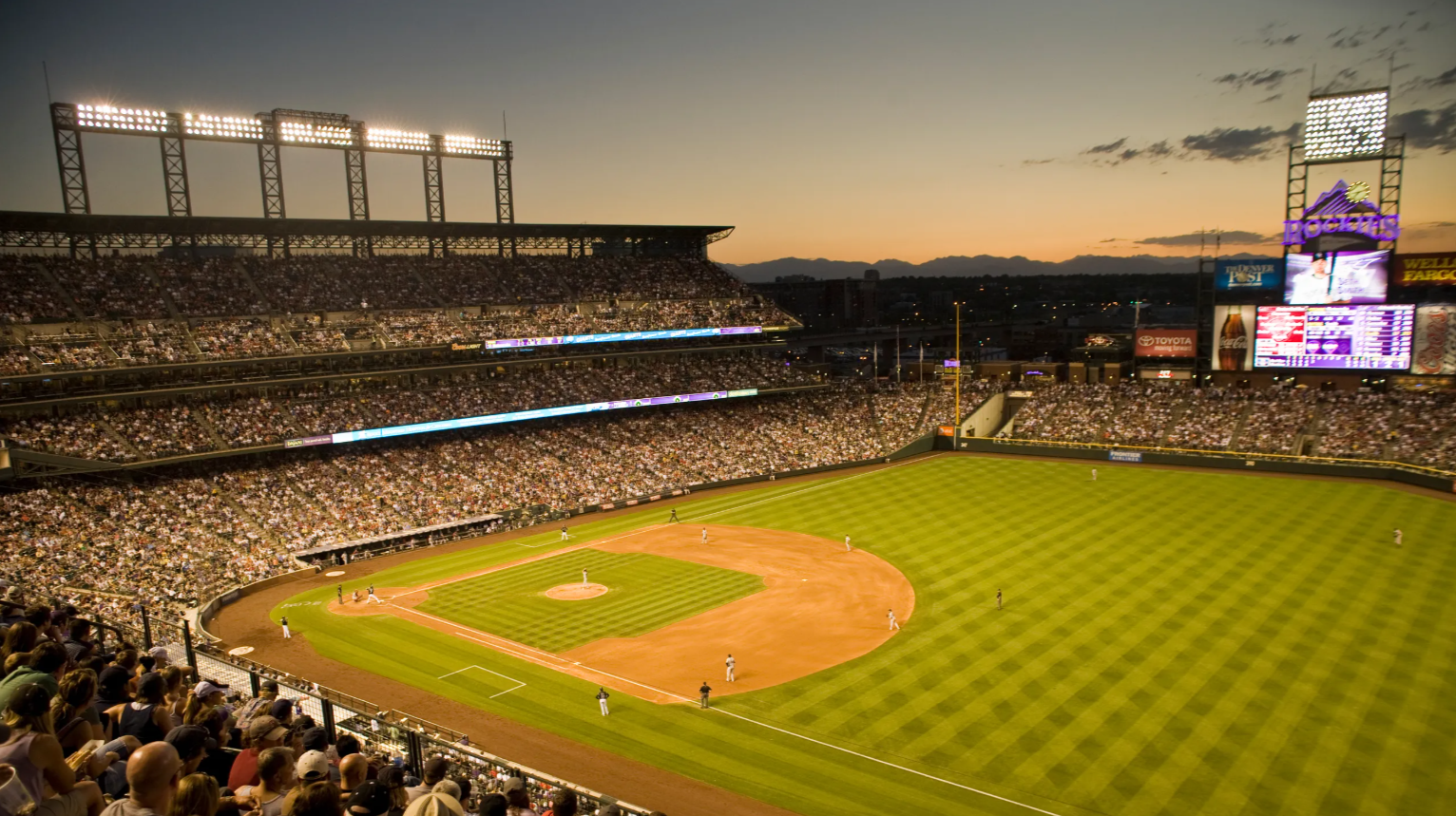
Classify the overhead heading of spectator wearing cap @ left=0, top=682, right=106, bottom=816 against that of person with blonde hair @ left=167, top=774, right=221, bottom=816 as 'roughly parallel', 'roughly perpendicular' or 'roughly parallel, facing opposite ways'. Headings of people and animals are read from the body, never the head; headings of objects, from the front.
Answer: roughly parallel

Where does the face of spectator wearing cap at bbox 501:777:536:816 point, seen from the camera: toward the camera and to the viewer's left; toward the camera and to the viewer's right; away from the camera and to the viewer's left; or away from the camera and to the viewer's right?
away from the camera and to the viewer's right

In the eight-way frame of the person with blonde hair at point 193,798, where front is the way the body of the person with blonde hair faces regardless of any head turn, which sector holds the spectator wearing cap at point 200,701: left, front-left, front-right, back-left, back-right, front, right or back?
front-left

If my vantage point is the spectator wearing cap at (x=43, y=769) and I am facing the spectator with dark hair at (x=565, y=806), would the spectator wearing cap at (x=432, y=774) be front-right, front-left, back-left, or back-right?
front-left

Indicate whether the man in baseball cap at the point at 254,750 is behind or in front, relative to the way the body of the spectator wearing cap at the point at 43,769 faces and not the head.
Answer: in front

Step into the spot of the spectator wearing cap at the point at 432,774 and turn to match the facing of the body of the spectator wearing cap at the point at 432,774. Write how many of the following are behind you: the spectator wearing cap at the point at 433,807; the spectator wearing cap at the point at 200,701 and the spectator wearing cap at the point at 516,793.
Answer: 1

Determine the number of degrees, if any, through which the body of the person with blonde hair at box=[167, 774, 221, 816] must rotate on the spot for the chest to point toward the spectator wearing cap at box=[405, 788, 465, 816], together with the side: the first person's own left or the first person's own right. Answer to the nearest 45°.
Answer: approximately 45° to the first person's own right

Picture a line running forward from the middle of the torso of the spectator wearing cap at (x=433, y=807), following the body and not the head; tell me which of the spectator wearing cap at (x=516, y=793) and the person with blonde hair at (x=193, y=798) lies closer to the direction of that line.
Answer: the spectator wearing cap

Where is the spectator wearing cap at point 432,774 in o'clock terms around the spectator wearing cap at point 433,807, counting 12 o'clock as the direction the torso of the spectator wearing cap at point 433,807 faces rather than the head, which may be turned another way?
the spectator wearing cap at point 432,774 is roughly at 12 o'clock from the spectator wearing cap at point 433,807.

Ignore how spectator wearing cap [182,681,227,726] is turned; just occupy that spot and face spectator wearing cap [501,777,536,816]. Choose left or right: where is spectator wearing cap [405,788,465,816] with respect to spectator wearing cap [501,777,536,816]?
right

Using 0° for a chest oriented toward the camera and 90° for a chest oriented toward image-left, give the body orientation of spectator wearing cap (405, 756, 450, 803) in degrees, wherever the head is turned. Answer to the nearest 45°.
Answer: approximately 180°

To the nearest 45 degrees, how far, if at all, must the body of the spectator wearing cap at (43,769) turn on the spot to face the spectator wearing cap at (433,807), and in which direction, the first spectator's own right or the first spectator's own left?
approximately 90° to the first spectator's own right

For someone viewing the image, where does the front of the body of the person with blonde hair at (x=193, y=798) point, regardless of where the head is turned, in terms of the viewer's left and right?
facing away from the viewer and to the right of the viewer

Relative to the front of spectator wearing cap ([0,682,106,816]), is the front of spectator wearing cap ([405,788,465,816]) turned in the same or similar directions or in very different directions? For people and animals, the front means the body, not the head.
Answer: same or similar directions

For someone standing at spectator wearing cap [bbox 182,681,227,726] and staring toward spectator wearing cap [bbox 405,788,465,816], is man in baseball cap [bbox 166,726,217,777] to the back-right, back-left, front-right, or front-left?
front-right

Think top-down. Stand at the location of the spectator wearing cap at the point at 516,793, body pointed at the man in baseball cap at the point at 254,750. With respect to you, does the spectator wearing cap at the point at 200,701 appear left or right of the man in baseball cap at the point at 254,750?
right

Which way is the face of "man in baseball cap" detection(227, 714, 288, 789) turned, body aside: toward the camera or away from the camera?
away from the camera

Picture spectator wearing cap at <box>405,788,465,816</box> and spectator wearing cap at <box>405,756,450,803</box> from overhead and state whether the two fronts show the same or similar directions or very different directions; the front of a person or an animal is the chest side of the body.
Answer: same or similar directions

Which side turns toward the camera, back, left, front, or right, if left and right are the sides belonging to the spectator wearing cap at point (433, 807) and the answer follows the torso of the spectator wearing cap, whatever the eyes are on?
back

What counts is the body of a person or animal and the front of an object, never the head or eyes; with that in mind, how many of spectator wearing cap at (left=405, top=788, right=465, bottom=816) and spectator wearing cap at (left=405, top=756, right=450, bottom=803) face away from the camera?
2
